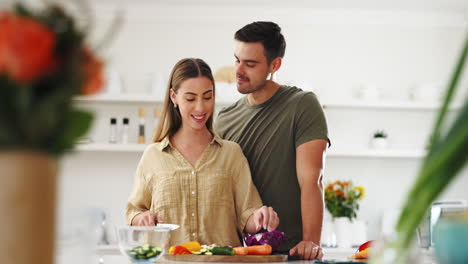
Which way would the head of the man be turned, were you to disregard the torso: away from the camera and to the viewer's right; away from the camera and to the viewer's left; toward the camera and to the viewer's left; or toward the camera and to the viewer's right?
toward the camera and to the viewer's left

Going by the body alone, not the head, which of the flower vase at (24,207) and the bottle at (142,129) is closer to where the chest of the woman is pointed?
the flower vase

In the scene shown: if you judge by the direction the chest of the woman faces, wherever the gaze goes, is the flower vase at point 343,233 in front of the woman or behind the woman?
behind

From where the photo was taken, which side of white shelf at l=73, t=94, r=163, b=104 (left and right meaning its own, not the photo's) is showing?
front

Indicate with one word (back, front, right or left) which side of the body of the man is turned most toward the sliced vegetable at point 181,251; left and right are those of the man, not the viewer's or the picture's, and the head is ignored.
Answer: front

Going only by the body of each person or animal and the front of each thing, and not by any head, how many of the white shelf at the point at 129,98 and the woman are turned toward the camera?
2

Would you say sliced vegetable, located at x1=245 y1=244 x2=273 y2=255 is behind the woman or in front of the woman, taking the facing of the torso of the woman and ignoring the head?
in front

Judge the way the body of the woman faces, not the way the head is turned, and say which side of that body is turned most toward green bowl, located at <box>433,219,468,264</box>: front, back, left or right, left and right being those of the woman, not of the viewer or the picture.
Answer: front

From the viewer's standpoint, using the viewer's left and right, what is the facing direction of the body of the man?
facing the viewer and to the left of the viewer

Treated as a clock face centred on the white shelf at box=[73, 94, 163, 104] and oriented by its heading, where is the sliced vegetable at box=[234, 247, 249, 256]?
The sliced vegetable is roughly at 12 o'clock from the white shelf.

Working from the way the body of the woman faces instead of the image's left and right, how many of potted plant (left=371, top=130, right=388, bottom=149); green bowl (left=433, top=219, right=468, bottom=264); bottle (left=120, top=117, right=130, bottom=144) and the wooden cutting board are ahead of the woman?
2

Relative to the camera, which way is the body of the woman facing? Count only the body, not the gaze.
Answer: toward the camera
